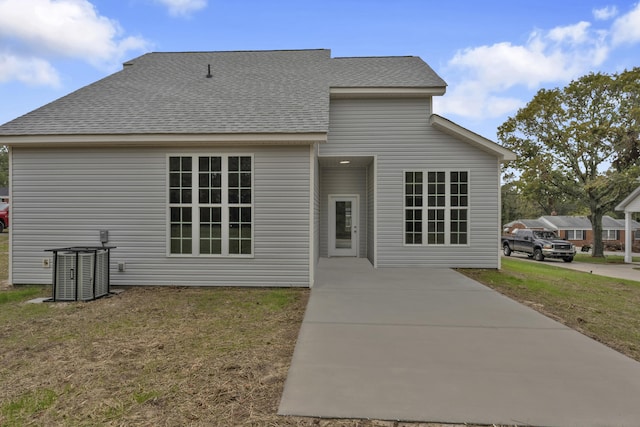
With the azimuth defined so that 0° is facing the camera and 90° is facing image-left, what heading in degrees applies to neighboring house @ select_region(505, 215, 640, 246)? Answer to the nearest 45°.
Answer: approximately 0°

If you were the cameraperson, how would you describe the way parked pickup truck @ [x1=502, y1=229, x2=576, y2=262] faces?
facing the viewer and to the right of the viewer

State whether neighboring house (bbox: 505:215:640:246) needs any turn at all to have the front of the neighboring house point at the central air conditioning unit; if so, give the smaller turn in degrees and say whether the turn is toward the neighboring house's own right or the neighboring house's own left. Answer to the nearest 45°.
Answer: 0° — it already faces it

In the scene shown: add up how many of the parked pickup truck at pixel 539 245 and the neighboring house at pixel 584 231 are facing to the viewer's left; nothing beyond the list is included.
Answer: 0

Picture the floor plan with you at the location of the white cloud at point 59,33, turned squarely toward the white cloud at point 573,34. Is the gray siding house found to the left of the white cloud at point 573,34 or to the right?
right
